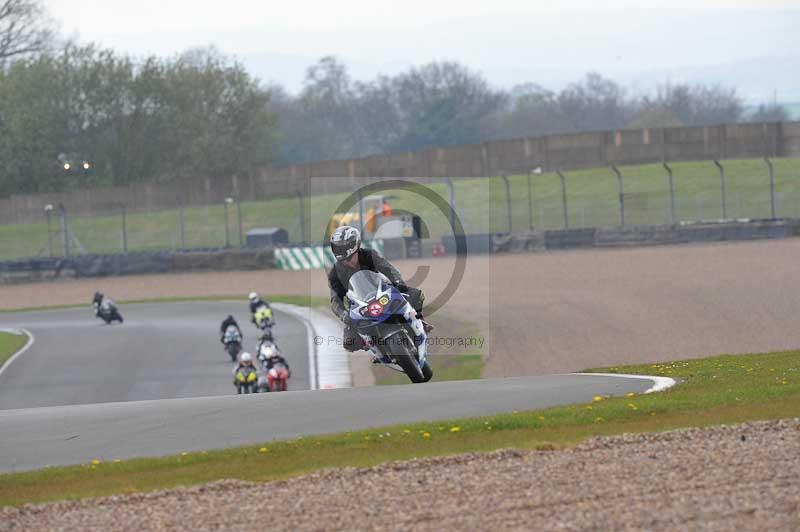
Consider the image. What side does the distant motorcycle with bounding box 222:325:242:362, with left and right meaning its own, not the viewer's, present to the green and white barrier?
back

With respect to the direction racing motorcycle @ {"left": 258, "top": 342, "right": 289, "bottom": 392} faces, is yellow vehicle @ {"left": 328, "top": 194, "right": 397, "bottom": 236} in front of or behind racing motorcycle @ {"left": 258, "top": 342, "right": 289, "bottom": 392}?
behind

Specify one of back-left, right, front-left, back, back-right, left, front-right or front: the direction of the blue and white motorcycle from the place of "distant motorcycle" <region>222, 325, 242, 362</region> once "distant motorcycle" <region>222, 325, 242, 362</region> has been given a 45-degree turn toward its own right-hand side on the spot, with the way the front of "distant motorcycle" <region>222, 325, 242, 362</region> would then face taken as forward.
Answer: front-left

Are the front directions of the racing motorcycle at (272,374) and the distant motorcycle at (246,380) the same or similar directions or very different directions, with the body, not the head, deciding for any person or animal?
same or similar directions

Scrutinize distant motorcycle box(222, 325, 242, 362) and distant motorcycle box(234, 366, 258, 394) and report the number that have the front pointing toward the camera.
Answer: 2

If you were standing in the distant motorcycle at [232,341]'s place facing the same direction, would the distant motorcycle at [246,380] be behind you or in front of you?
in front

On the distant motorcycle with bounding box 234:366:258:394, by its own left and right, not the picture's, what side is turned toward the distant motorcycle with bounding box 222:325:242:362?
back

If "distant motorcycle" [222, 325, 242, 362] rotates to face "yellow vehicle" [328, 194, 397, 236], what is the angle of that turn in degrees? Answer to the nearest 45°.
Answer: approximately 180°

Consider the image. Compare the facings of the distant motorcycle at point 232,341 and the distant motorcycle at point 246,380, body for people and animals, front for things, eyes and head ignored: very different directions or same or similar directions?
same or similar directions

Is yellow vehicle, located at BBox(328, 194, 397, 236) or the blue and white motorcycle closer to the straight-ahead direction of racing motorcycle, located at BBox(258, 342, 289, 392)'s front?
the blue and white motorcycle

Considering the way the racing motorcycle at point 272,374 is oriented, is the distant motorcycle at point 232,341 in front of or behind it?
behind

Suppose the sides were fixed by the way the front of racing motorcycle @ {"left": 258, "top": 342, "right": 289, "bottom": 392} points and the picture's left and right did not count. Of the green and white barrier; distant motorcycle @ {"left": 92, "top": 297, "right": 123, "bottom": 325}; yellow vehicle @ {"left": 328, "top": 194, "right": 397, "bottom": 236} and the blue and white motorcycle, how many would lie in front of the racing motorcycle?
1

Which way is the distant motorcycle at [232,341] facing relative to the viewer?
toward the camera

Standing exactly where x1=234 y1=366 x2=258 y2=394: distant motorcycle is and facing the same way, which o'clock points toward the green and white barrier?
The green and white barrier is roughly at 6 o'clock from the distant motorcycle.

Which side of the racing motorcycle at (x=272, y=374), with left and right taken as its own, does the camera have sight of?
front

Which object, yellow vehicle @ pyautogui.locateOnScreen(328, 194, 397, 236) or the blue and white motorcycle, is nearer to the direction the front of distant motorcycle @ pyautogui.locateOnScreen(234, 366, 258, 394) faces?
the blue and white motorcycle

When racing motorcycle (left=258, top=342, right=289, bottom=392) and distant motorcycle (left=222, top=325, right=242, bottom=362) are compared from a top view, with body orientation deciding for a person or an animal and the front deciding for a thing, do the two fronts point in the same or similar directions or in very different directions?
same or similar directions
